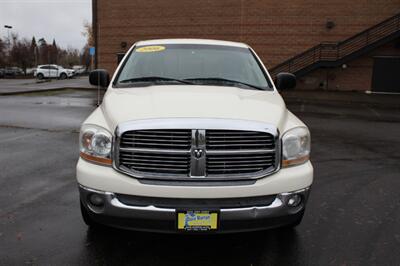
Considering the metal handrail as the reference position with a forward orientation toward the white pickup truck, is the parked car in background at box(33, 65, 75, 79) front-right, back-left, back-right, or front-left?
back-right

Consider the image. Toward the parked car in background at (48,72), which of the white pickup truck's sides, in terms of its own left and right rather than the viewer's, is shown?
back

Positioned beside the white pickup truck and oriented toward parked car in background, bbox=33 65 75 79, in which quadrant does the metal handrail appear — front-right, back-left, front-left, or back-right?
front-right

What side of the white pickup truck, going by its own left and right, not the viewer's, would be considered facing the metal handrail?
back

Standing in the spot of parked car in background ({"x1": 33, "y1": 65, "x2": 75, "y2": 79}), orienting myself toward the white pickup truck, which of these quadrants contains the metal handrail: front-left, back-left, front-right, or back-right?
front-left

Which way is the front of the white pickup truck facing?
toward the camera

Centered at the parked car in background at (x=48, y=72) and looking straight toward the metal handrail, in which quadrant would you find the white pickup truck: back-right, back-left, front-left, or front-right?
front-right
